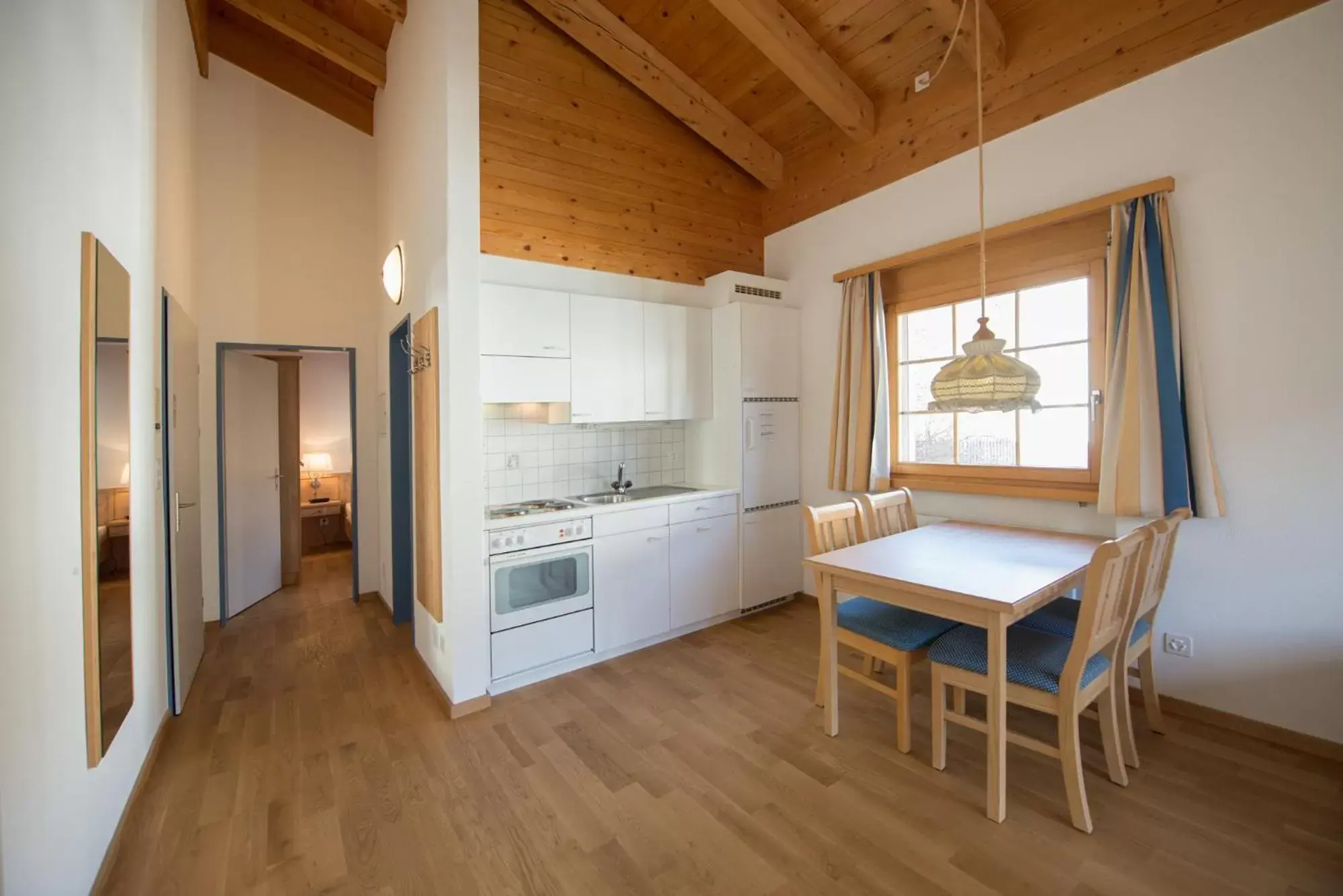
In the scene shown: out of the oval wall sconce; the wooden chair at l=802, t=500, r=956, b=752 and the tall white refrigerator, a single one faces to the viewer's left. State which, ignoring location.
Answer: the oval wall sconce

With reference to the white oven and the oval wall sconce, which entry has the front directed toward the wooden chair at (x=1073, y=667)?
the white oven

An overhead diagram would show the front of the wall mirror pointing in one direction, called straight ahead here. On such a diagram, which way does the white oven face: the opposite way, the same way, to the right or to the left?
to the right

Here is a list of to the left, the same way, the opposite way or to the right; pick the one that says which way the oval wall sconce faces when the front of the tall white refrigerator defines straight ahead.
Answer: to the right

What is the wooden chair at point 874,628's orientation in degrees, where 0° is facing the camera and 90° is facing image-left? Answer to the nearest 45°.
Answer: approximately 315°

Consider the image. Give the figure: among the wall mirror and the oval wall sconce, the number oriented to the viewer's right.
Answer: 1

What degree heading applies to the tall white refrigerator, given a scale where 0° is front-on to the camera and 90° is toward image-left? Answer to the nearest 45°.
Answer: approximately 315°

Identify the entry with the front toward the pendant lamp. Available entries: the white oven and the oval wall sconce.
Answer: the white oven

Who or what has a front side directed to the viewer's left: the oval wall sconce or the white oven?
the oval wall sconce

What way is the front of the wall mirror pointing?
to the viewer's right

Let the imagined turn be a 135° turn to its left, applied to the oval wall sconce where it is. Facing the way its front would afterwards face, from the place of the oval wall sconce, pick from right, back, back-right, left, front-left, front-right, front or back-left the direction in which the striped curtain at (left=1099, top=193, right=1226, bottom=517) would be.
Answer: front

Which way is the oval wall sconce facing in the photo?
to the viewer's left

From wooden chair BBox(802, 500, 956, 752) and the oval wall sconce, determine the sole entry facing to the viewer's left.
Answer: the oval wall sconce
